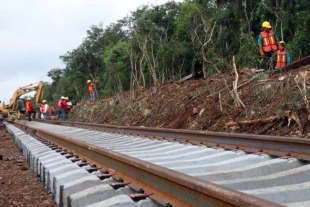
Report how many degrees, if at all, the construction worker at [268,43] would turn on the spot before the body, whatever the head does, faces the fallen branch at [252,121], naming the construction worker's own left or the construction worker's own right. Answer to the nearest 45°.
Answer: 0° — they already face it

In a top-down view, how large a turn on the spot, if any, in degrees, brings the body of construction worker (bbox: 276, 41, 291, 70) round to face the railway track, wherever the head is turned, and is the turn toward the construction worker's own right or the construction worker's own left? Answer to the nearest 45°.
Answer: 0° — they already face it

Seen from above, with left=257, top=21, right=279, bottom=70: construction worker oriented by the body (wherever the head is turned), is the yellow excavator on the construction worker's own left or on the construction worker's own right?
on the construction worker's own right

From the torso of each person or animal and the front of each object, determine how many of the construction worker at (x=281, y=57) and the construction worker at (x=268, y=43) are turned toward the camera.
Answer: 2

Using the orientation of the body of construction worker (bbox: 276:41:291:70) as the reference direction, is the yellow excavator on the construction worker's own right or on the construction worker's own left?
on the construction worker's own right

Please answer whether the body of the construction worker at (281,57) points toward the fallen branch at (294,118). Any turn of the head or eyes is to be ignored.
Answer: yes

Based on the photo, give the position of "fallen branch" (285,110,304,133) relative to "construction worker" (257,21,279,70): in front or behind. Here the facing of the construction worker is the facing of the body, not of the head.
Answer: in front
